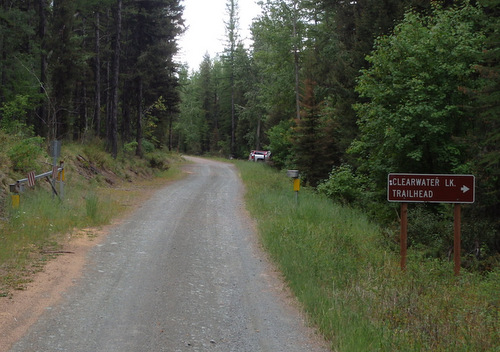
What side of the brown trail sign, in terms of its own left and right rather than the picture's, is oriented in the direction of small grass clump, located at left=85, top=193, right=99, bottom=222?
right

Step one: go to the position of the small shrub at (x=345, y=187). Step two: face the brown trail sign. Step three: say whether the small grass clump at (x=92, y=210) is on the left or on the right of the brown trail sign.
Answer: right

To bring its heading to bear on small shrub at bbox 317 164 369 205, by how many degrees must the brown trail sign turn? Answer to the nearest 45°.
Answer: approximately 180°

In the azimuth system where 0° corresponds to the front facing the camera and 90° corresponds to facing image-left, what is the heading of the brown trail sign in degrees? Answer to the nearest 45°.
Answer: approximately 0°

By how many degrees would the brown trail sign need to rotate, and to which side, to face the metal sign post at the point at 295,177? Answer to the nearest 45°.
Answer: approximately 135° to its right
